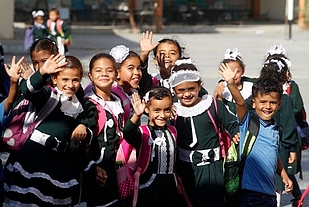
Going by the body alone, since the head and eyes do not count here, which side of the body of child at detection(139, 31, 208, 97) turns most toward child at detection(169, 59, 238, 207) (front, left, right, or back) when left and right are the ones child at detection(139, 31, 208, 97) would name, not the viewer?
front

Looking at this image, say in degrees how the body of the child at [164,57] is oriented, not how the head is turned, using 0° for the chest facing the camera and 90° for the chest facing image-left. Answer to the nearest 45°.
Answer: approximately 0°

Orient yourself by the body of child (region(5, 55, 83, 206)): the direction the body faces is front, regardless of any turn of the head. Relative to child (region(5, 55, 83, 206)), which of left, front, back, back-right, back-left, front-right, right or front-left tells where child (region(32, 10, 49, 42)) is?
back-left

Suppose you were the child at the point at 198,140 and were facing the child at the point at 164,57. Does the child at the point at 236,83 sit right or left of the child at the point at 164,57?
right

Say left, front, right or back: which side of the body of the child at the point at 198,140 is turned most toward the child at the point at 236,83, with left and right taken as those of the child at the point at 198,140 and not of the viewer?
back

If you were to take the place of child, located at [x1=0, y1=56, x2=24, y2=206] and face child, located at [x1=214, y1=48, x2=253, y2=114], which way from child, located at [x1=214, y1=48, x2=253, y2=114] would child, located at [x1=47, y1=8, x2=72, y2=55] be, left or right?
left

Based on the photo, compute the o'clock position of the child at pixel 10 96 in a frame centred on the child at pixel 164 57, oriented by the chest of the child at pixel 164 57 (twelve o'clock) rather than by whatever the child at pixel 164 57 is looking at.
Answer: the child at pixel 10 96 is roughly at 1 o'clock from the child at pixel 164 57.

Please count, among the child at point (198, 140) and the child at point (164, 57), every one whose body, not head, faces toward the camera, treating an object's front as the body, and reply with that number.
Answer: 2

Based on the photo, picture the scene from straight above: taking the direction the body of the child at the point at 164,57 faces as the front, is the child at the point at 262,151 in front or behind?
in front

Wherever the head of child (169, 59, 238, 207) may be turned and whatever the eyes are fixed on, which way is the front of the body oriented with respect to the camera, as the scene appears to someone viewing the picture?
toward the camera
